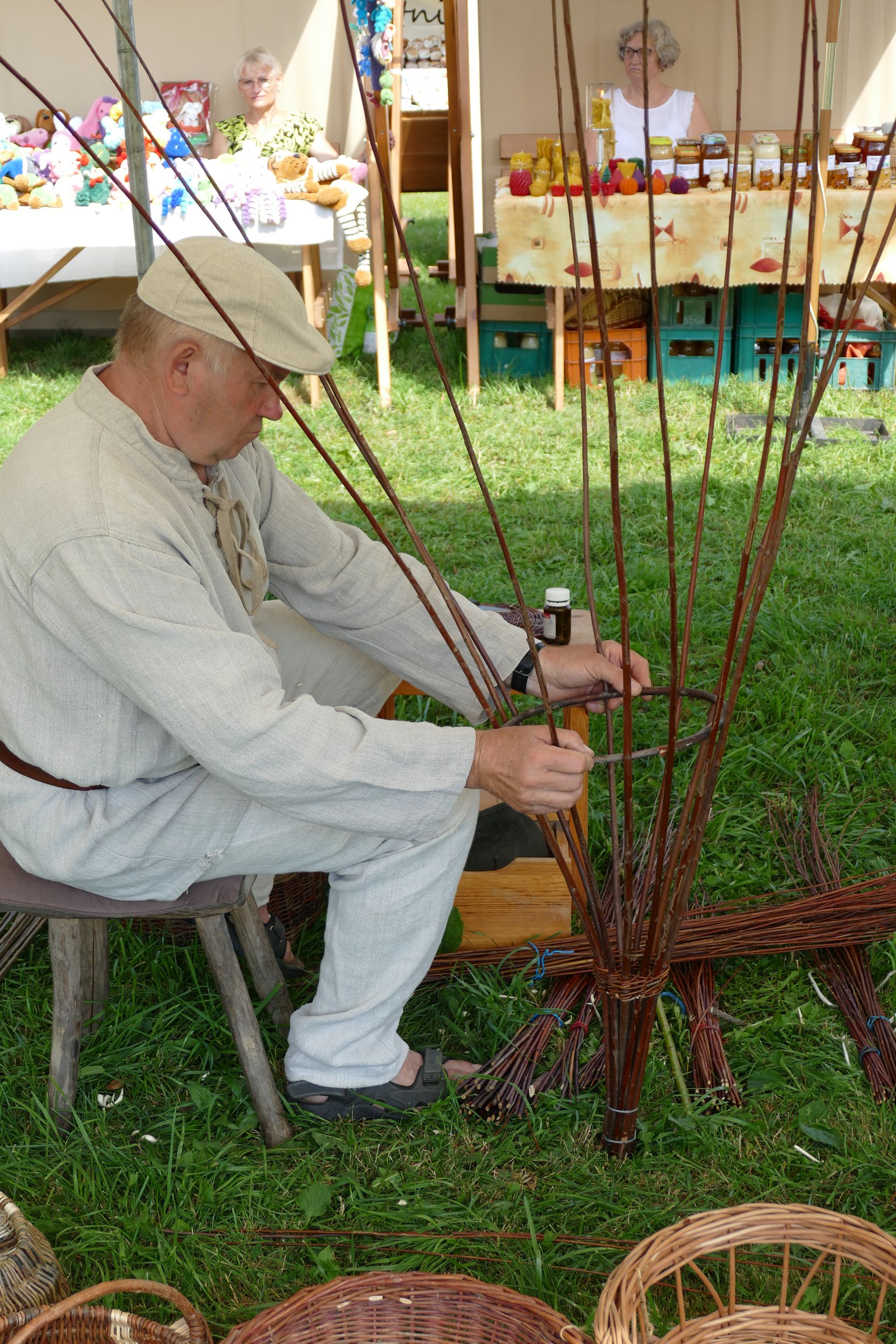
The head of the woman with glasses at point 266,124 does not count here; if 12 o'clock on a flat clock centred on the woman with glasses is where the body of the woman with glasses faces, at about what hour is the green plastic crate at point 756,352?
The green plastic crate is roughly at 10 o'clock from the woman with glasses.

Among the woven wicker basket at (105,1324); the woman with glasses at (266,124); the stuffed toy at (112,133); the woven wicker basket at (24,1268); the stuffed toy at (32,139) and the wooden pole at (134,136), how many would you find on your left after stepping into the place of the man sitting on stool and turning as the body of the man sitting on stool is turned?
4

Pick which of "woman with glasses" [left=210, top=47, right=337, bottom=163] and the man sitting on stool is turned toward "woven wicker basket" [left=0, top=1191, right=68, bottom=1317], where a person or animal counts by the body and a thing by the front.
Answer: the woman with glasses

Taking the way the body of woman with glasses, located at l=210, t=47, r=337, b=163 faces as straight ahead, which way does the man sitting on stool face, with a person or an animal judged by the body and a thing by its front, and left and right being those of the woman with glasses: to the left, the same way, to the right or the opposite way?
to the left

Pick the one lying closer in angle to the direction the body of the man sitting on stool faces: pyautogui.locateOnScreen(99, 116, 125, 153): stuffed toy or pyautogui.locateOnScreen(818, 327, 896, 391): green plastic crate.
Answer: the green plastic crate

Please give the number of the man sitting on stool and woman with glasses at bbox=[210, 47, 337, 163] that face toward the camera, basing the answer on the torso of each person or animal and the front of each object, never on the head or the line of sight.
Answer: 1

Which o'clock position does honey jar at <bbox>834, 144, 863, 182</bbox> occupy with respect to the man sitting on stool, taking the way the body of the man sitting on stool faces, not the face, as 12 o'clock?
The honey jar is roughly at 10 o'clock from the man sitting on stool.

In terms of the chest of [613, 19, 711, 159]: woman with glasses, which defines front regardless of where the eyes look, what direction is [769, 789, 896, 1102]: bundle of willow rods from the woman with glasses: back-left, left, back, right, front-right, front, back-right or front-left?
front-left

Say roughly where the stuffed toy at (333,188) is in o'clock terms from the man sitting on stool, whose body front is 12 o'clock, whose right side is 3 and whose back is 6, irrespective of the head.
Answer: The stuffed toy is roughly at 9 o'clock from the man sitting on stool.

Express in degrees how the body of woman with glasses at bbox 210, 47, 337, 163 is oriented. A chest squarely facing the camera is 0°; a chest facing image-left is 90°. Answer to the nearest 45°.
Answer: approximately 0°

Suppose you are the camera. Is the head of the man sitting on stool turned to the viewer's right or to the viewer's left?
to the viewer's right

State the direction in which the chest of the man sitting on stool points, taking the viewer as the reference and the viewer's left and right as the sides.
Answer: facing to the right of the viewer
